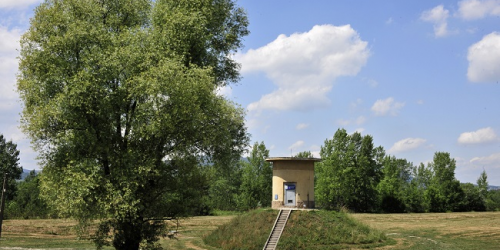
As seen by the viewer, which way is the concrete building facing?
toward the camera

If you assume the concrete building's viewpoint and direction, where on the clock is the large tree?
The large tree is roughly at 1 o'clock from the concrete building.
